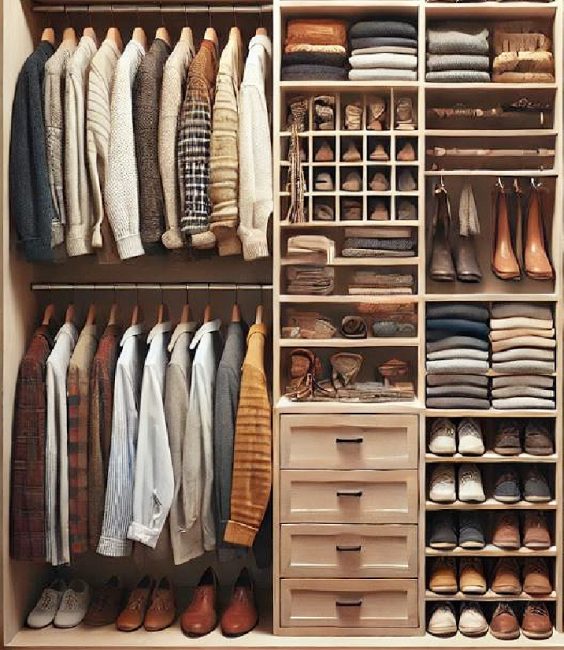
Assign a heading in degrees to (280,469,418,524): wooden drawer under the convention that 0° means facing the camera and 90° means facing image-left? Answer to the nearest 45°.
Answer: approximately 0°

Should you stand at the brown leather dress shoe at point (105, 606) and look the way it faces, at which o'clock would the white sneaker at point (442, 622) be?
The white sneaker is roughly at 8 o'clock from the brown leather dress shoe.

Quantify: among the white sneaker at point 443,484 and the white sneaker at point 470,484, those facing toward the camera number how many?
2

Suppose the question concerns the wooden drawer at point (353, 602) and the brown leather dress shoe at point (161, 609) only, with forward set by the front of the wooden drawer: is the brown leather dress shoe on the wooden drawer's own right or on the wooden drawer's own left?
on the wooden drawer's own right

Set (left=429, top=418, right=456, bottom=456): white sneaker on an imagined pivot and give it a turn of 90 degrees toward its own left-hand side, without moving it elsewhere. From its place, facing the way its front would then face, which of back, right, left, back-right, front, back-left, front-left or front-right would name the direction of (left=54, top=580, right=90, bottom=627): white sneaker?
back

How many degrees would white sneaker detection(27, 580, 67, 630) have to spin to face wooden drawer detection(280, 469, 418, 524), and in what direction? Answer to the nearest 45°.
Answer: approximately 135° to its left
